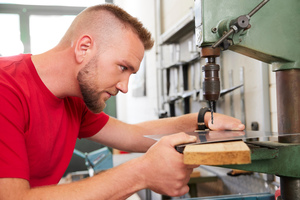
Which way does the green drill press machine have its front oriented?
to the viewer's left

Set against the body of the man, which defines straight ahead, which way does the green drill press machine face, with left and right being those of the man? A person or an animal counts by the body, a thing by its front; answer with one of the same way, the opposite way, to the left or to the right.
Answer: the opposite way

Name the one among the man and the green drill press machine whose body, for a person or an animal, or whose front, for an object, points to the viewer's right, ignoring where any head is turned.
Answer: the man

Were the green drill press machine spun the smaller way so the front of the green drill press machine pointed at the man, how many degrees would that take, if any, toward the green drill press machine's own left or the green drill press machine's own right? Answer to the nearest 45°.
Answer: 0° — it already faces them

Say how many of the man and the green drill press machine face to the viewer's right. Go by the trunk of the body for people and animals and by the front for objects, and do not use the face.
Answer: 1

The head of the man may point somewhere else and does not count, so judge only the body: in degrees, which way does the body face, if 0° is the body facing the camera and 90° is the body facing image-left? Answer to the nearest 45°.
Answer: approximately 270°
